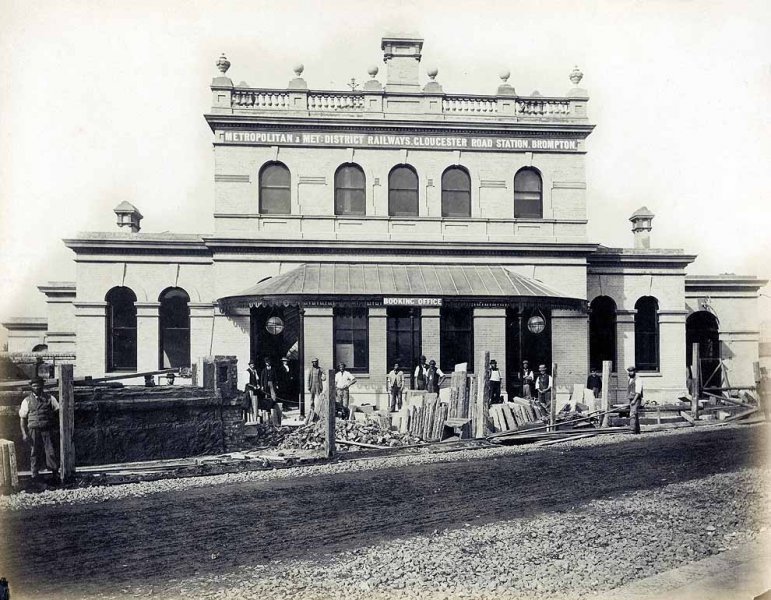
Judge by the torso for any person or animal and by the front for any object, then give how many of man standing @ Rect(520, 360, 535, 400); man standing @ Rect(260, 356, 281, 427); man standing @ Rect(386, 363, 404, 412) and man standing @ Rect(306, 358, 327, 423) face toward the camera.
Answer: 4

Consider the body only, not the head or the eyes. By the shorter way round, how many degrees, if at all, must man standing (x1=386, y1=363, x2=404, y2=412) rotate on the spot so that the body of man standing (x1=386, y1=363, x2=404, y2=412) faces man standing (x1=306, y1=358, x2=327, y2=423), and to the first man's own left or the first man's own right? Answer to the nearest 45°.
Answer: approximately 45° to the first man's own right

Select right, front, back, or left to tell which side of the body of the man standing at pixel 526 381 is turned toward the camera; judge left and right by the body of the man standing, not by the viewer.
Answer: front

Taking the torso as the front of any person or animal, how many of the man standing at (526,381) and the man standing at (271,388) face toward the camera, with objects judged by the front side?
2

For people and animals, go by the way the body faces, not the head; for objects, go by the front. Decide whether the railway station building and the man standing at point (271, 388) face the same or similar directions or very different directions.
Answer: same or similar directions

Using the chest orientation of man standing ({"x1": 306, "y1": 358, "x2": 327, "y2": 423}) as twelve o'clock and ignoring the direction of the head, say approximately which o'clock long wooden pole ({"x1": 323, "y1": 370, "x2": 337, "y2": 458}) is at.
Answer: The long wooden pole is roughly at 12 o'clock from the man standing.

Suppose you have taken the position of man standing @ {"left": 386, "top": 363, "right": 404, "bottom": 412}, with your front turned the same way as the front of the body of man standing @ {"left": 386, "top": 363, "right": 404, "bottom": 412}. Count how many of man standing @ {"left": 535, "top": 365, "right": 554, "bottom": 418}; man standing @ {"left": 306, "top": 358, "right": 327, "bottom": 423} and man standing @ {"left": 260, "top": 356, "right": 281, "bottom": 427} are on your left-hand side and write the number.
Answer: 1

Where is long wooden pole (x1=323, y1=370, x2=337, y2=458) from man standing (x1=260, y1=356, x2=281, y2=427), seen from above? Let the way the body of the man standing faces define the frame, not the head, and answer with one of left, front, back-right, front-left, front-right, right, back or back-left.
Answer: front

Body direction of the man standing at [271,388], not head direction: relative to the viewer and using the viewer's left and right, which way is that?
facing the viewer

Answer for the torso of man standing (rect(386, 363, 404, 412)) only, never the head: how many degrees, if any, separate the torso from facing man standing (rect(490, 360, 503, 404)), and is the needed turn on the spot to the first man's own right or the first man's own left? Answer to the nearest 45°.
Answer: approximately 90° to the first man's own left

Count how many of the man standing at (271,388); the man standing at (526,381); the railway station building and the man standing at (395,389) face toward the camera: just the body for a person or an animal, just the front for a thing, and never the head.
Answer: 4
